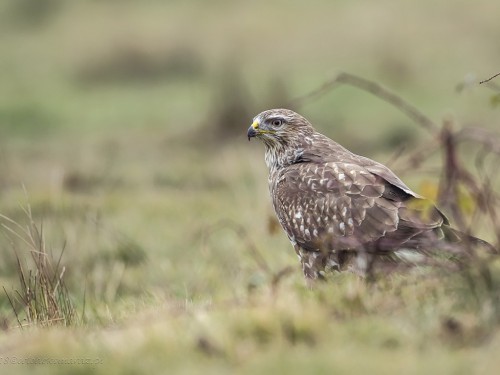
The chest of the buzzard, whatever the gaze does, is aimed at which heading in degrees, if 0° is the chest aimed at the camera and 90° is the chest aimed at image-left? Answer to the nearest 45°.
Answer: approximately 90°
